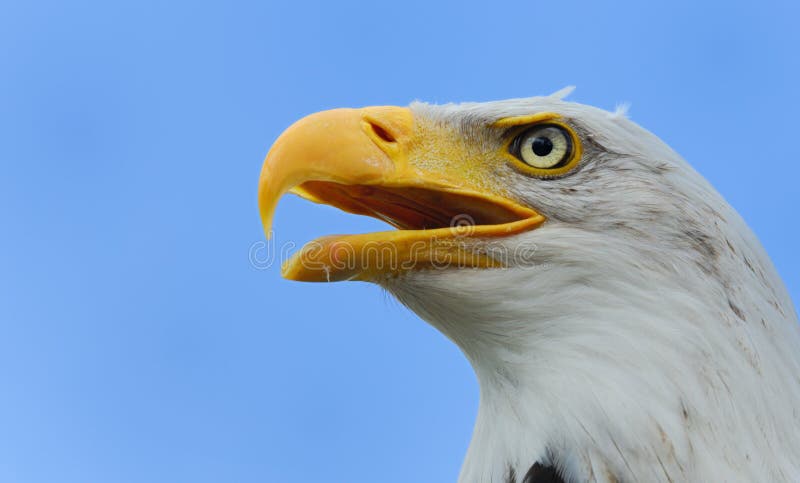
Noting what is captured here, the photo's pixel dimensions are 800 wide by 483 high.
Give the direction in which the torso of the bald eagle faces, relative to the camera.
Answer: to the viewer's left
